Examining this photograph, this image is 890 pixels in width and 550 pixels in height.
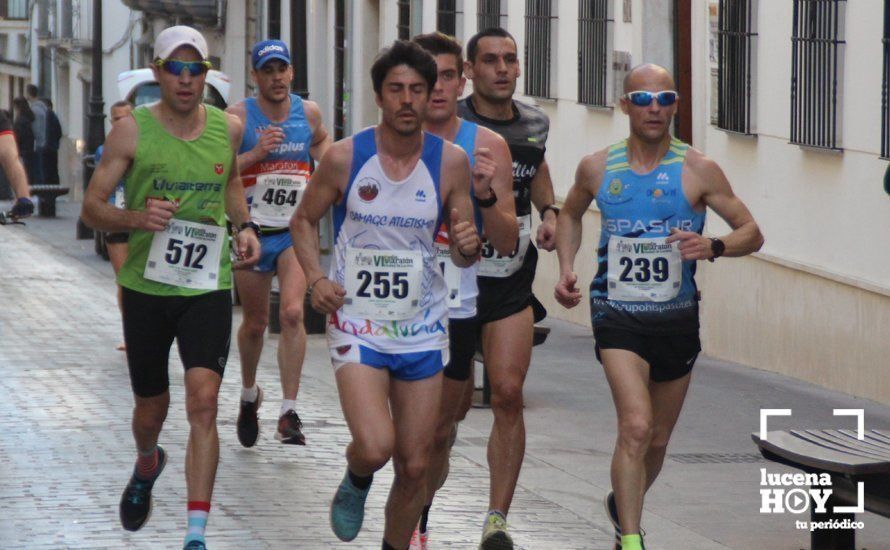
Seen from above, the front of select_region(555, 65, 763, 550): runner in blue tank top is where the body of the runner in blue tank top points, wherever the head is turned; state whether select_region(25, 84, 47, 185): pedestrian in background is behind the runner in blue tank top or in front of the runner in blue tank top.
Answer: behind

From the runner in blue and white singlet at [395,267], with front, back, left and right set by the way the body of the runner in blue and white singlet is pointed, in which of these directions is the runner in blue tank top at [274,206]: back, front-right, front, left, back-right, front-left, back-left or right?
back

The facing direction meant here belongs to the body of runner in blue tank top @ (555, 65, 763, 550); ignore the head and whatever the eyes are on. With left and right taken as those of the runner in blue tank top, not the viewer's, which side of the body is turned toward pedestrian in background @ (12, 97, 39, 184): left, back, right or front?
back

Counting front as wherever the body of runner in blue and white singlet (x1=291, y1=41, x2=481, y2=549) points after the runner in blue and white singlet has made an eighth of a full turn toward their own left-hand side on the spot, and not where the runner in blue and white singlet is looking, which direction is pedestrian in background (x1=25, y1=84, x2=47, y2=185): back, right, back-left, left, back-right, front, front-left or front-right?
back-left

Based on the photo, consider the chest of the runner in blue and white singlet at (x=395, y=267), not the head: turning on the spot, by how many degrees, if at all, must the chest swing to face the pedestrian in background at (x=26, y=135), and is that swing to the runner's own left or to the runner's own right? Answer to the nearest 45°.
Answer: approximately 180°

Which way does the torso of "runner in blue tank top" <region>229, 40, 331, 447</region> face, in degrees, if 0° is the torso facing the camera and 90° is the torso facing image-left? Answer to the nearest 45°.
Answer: approximately 0°

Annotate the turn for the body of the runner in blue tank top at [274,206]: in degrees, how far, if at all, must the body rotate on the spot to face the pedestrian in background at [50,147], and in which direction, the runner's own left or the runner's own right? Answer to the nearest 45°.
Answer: approximately 180°

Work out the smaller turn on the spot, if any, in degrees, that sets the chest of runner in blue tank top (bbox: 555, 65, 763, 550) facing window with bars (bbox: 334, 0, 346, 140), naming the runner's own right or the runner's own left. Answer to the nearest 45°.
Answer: approximately 180°

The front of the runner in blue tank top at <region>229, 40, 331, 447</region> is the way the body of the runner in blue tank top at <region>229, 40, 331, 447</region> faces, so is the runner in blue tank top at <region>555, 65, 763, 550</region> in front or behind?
in front

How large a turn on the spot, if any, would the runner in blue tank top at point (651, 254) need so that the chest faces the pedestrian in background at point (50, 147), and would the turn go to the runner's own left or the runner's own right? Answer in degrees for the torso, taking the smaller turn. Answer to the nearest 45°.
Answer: approximately 180°

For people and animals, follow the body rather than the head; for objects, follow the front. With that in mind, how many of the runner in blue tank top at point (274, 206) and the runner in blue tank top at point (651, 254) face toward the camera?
2

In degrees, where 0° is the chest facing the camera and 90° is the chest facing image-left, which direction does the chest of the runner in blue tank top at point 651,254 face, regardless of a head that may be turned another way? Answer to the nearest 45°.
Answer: approximately 0°
